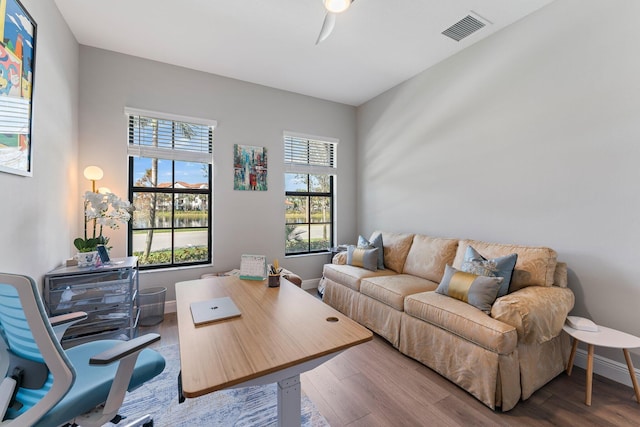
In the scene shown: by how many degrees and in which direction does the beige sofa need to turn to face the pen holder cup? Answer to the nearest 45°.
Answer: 0° — it already faces it

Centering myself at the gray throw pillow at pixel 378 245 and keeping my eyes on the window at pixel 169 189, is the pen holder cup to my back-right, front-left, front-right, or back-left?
front-left

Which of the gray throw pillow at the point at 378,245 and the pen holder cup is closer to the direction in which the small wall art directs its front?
the pen holder cup

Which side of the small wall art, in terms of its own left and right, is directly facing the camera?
front

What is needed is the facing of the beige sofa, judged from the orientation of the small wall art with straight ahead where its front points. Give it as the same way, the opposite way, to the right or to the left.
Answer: to the right

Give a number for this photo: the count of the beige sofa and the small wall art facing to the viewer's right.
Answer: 0

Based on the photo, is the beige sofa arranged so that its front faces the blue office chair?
yes

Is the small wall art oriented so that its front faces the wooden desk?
yes

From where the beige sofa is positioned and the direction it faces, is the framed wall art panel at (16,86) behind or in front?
in front

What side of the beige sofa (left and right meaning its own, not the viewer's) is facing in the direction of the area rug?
front

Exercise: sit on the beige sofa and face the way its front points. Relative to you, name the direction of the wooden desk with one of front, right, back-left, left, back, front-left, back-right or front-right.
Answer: front

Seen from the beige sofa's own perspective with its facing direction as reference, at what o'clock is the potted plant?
The potted plant is roughly at 1 o'clock from the beige sofa.

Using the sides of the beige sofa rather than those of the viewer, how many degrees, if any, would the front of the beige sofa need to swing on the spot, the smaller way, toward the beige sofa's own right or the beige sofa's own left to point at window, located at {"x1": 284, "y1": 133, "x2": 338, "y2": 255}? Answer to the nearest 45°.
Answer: approximately 90° to the beige sofa's own right

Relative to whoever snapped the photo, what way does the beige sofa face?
facing the viewer and to the left of the viewer
